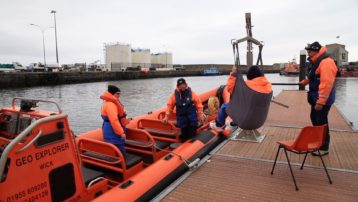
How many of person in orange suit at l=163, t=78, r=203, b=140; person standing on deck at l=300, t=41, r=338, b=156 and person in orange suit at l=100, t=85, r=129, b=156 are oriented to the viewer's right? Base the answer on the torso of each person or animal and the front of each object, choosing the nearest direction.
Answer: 1

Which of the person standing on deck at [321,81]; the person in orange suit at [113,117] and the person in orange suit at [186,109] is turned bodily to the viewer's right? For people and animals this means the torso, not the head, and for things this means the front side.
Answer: the person in orange suit at [113,117]

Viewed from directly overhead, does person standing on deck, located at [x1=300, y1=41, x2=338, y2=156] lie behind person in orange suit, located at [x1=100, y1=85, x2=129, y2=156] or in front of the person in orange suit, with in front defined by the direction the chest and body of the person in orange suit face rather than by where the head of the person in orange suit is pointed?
in front

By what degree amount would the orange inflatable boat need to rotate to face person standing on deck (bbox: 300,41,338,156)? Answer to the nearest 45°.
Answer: approximately 45° to its right

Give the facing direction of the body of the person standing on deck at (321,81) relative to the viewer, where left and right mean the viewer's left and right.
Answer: facing to the left of the viewer

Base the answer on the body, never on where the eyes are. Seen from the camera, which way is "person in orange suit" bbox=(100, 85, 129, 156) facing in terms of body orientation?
to the viewer's right

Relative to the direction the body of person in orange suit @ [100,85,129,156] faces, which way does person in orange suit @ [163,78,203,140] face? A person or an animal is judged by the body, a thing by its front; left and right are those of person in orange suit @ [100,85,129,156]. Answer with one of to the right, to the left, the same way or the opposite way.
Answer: to the right

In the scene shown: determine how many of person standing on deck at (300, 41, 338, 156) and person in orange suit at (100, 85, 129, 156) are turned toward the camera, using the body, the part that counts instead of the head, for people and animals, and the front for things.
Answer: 0

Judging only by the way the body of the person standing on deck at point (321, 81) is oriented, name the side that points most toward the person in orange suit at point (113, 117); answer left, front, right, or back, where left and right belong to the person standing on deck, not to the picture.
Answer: front

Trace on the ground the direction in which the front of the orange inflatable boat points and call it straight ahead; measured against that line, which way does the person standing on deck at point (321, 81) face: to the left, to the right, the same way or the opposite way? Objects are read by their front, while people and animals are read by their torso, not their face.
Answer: to the left

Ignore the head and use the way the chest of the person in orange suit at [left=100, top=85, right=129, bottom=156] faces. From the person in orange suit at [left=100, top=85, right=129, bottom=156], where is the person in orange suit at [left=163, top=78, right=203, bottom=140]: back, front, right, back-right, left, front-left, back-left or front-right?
front-left

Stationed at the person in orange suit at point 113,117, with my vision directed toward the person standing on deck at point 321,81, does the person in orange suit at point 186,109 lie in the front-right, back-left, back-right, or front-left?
front-left

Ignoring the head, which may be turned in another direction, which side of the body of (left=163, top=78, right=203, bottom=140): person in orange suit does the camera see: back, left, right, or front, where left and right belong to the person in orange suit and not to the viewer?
front

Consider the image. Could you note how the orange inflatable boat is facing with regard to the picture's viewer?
facing away from the viewer and to the right of the viewer
